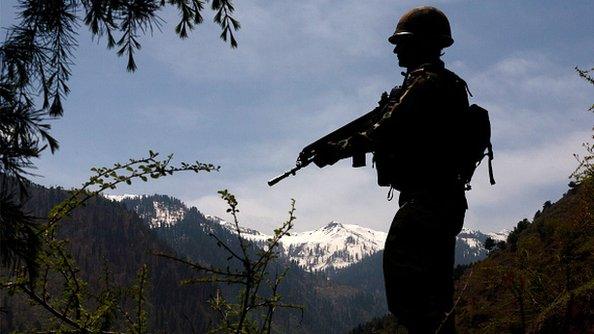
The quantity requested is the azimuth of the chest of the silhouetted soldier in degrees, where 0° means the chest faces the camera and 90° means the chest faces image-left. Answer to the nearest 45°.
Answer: approximately 90°

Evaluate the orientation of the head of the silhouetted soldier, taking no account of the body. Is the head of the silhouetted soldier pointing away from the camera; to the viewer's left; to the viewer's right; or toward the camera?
to the viewer's left
